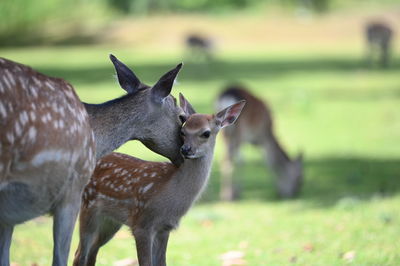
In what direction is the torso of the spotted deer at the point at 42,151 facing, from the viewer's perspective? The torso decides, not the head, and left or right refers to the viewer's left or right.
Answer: facing away from the viewer and to the right of the viewer

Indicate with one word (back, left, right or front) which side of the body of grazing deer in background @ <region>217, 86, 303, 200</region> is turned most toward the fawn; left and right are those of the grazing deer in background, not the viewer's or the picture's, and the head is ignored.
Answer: right

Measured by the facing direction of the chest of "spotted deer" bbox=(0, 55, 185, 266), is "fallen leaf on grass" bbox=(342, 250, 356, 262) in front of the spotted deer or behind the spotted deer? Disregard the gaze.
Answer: in front

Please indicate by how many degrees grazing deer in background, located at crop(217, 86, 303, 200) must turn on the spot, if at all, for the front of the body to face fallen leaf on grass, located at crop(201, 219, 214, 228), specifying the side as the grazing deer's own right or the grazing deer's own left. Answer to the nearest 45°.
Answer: approximately 90° to the grazing deer's own right

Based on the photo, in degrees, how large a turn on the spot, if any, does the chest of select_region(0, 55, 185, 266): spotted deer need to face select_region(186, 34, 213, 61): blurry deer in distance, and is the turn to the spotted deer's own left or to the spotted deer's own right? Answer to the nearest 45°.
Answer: approximately 45° to the spotted deer's own left

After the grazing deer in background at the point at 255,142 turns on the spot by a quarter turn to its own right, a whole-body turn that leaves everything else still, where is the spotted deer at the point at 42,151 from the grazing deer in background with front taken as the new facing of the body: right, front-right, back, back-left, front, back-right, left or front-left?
front

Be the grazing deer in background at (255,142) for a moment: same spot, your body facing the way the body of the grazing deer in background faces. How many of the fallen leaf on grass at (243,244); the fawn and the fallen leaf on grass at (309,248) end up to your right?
3

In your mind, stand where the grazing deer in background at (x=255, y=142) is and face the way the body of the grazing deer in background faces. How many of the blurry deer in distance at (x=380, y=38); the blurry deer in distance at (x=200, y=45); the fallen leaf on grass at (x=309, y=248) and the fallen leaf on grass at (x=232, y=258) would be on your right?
2

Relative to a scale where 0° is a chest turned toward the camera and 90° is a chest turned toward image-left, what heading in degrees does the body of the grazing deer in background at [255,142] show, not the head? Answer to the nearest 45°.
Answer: approximately 270°
